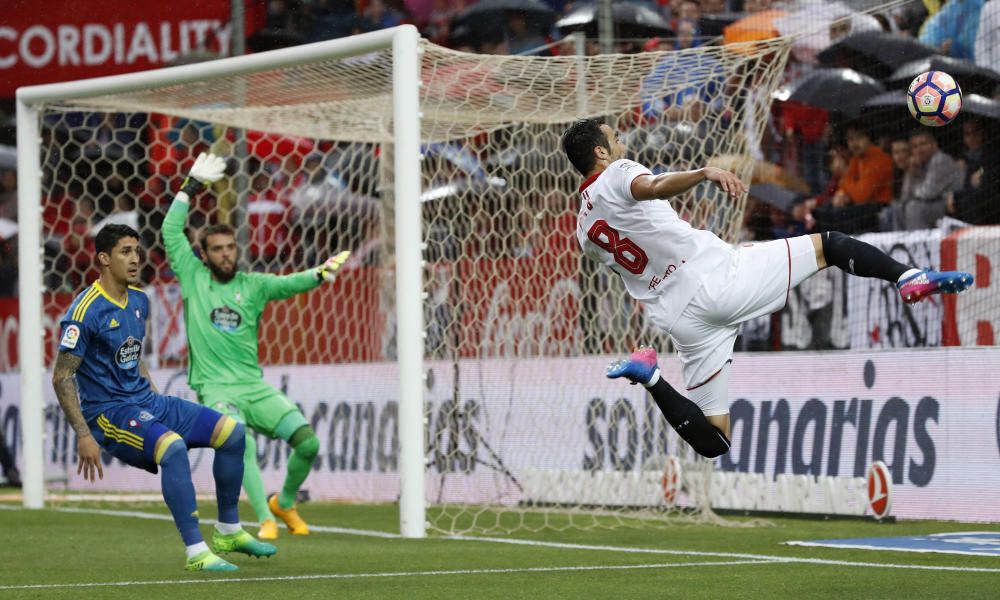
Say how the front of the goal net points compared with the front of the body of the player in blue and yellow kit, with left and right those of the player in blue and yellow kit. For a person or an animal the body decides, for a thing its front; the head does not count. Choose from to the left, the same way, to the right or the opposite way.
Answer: to the right

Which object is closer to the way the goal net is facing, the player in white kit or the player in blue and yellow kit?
the player in blue and yellow kit

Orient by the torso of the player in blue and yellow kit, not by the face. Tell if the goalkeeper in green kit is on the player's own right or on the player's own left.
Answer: on the player's own left

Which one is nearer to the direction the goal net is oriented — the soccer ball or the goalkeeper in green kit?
the goalkeeper in green kit

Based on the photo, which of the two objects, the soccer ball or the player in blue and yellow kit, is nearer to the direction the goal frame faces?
the player in blue and yellow kit

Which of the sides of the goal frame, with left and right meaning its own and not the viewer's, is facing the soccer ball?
left

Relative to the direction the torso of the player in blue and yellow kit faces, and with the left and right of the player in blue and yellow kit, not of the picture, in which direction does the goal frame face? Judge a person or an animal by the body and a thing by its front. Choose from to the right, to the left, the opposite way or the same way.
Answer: to the right

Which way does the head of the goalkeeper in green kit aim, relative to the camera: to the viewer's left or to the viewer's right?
to the viewer's right

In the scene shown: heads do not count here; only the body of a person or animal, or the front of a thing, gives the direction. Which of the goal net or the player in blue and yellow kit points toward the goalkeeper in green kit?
the goal net

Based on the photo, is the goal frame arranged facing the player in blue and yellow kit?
yes

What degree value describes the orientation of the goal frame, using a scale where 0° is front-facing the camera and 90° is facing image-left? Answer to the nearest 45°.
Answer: approximately 45°

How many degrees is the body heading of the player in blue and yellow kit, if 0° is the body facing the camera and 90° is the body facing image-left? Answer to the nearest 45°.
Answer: approximately 315°
